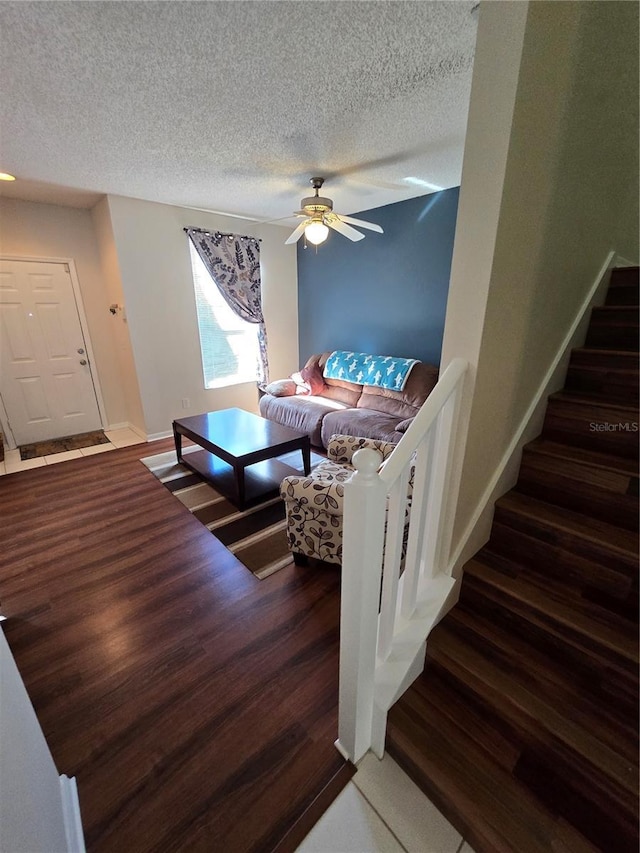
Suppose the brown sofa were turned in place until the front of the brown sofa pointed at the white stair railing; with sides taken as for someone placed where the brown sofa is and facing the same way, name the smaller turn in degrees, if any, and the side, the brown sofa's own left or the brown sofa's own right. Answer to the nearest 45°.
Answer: approximately 45° to the brown sofa's own left

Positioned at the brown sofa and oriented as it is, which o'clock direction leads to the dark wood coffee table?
The dark wood coffee table is roughly at 12 o'clock from the brown sofa.

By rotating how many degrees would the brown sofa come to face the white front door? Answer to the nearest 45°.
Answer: approximately 45° to its right

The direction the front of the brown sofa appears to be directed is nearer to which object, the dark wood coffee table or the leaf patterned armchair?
the dark wood coffee table

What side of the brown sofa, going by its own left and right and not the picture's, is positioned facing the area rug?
front

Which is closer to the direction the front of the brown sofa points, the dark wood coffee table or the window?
the dark wood coffee table

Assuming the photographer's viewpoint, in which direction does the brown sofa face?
facing the viewer and to the left of the viewer

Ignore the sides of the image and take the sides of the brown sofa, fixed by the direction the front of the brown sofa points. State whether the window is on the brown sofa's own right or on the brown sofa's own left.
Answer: on the brown sofa's own right

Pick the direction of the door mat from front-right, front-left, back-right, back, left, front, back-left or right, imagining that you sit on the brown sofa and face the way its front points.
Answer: front-right

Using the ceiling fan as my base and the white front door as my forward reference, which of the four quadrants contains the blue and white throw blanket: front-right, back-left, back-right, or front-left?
back-right
